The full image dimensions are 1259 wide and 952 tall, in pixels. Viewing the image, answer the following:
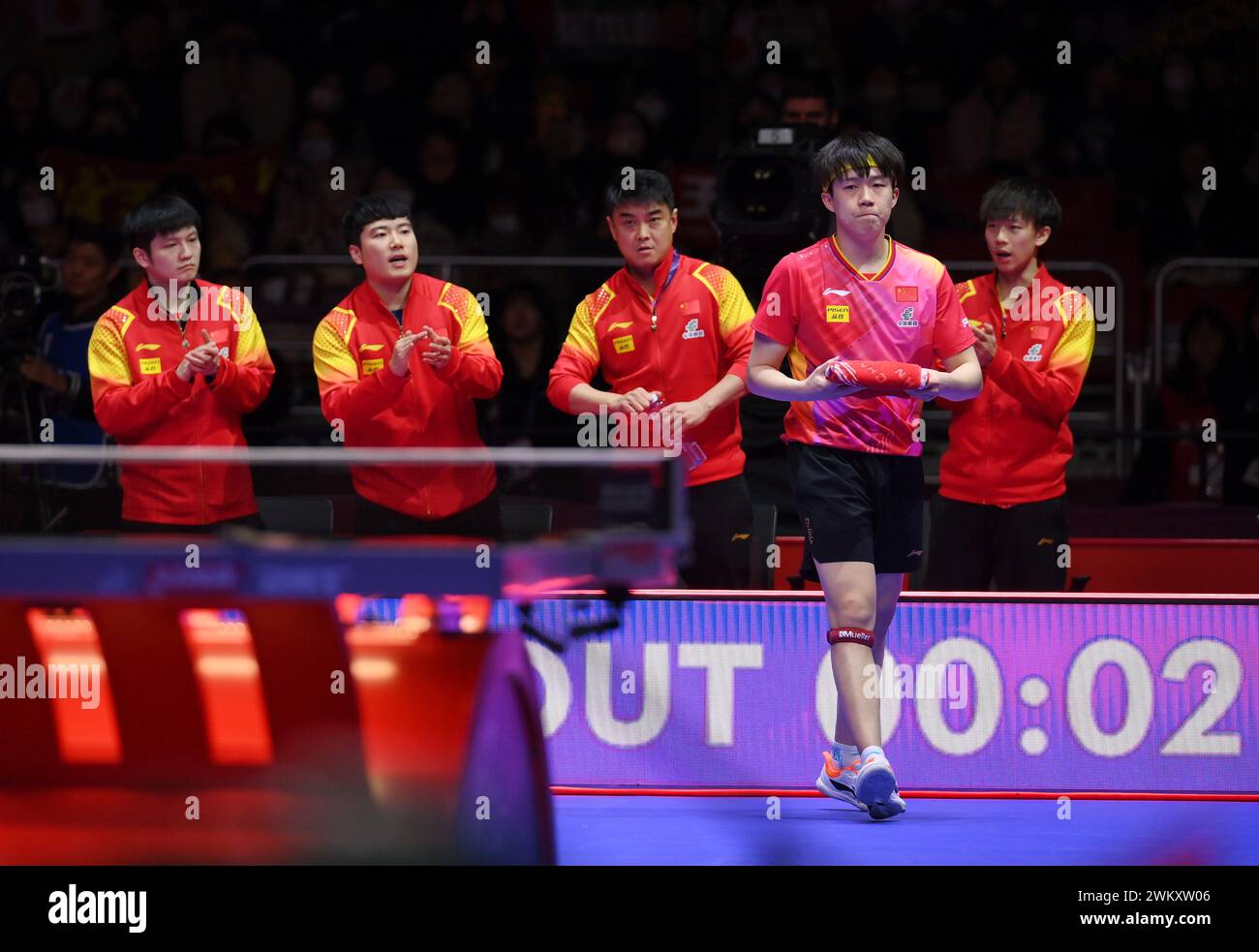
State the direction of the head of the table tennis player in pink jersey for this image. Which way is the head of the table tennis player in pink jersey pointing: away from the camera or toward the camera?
toward the camera

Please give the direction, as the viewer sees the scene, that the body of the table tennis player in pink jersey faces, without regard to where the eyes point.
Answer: toward the camera
